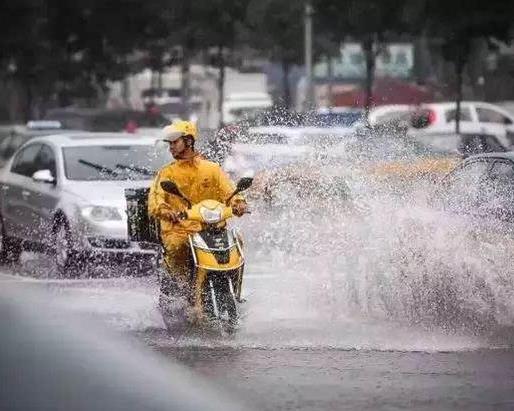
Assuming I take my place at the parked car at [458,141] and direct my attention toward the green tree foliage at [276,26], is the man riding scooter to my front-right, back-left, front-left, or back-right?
back-left

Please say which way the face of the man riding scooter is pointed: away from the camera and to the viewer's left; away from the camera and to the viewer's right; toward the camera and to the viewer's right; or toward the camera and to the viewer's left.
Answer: toward the camera and to the viewer's left

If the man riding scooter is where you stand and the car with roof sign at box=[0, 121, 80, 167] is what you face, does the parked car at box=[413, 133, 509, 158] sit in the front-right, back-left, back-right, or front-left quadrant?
front-right

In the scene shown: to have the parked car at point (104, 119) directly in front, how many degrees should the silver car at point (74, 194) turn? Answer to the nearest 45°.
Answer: approximately 135° to its left

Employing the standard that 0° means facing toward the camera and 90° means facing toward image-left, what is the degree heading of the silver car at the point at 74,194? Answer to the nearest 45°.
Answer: approximately 315°

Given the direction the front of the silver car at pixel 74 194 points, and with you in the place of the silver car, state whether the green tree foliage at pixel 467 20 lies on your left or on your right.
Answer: on your left

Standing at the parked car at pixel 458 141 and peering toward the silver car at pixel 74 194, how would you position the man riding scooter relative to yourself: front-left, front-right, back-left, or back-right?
front-left
